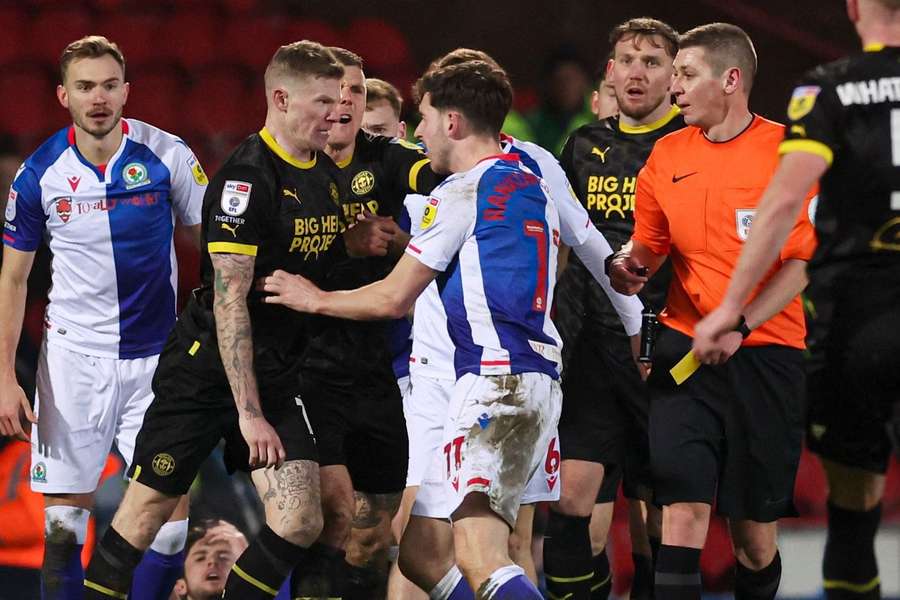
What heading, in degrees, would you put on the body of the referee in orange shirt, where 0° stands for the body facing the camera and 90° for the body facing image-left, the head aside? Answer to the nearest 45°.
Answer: approximately 45°

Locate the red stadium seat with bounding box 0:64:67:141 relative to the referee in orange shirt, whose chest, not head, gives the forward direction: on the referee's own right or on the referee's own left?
on the referee's own right

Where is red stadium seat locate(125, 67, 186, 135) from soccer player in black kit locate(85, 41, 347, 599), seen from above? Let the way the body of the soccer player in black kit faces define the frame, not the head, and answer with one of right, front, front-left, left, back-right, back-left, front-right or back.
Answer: back-left

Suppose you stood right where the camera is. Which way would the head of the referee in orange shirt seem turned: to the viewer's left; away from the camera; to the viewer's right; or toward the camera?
to the viewer's left

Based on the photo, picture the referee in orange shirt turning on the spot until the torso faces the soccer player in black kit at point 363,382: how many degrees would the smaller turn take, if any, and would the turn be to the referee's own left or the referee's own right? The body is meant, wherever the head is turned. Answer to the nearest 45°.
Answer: approximately 45° to the referee's own right

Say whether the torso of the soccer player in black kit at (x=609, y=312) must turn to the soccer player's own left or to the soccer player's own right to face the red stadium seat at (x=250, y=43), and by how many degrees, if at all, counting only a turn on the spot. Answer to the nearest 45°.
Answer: approximately 135° to the soccer player's own right

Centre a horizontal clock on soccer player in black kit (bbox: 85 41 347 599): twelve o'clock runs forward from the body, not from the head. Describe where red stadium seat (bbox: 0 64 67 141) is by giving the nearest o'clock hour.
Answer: The red stadium seat is roughly at 7 o'clock from the soccer player in black kit.

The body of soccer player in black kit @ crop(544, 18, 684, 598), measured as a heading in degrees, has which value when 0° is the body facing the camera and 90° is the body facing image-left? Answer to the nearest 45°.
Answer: approximately 0°

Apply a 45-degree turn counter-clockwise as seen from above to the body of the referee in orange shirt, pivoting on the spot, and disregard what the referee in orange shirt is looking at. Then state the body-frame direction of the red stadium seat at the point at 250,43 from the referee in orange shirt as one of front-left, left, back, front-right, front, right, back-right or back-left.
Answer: back-right

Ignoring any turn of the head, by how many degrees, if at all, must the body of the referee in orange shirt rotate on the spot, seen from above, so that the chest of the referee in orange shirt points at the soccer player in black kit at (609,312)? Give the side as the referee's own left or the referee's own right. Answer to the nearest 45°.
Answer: approximately 90° to the referee's own right

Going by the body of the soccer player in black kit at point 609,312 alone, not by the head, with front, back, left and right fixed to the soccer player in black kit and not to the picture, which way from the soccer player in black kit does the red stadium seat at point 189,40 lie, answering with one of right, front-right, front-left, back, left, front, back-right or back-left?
back-right
